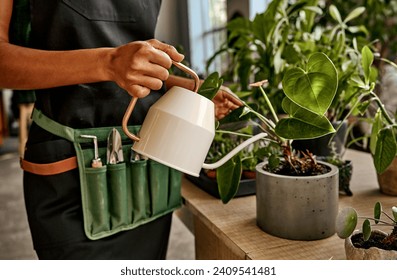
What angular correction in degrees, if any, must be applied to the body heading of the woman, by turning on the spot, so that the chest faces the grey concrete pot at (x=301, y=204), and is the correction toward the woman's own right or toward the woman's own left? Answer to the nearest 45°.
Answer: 0° — they already face it

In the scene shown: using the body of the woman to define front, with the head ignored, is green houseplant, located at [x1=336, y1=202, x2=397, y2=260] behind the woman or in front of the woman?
in front

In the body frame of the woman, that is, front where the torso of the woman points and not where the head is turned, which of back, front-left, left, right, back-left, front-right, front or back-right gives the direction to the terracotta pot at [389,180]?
front-left

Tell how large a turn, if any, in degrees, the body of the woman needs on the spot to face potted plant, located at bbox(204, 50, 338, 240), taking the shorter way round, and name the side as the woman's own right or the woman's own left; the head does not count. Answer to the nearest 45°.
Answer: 0° — they already face it

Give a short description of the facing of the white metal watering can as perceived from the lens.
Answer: facing to the right of the viewer

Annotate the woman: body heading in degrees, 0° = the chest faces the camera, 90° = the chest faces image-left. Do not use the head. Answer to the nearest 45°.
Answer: approximately 315°

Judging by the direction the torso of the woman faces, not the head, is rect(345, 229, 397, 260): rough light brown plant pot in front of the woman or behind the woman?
in front

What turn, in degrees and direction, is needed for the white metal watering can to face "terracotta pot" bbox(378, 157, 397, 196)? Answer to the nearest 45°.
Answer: approximately 45° to its left
